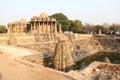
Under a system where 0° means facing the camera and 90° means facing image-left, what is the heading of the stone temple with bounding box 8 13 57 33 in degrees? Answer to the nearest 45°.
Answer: approximately 315°

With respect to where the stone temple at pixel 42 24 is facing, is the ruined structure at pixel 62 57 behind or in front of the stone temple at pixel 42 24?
in front
